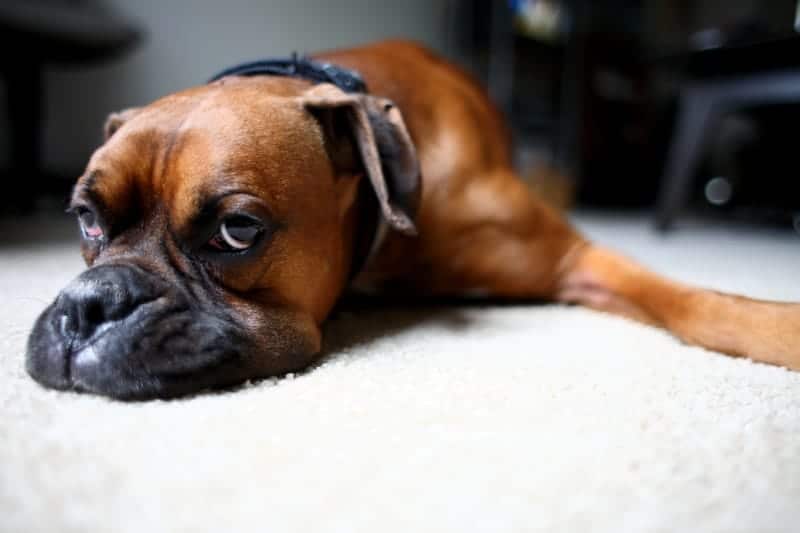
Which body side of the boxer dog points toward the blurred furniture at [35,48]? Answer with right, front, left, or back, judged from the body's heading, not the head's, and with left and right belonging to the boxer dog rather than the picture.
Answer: right

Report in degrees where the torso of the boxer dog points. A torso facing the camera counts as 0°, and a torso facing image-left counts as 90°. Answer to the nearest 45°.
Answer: approximately 45°

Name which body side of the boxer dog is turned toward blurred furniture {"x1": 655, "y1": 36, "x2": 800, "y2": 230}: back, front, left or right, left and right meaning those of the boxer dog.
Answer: back
